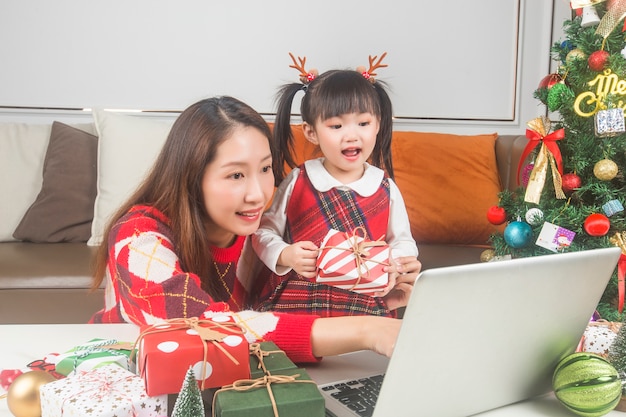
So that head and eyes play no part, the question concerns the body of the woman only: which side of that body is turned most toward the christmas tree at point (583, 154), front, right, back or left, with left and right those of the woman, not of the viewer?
left

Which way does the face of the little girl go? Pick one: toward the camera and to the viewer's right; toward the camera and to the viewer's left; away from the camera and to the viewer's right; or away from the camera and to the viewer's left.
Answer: toward the camera and to the viewer's right

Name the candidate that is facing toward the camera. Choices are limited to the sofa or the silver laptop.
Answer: the sofa

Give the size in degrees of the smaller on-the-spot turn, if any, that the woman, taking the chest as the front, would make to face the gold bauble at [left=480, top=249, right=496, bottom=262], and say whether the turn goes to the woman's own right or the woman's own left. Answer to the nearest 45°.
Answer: approximately 90° to the woman's own left

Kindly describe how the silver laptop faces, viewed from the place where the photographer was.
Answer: facing away from the viewer and to the left of the viewer

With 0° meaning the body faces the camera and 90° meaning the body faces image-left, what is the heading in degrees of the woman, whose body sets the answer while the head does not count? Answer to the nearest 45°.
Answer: approximately 315°

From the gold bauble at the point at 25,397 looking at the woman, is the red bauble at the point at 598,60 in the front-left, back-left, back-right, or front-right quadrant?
front-right

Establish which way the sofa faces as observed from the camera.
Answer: facing the viewer

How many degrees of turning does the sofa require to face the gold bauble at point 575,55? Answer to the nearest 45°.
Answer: approximately 90° to its left

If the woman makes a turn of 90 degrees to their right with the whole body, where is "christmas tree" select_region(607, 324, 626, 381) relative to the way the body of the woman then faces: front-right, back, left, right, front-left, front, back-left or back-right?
left

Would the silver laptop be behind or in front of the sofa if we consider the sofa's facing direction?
in front

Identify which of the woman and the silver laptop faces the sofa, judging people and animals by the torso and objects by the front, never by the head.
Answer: the silver laptop

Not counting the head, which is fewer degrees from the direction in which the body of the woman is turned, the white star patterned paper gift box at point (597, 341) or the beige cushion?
the white star patterned paper gift box

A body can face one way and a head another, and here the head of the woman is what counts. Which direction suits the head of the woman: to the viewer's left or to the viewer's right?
to the viewer's right

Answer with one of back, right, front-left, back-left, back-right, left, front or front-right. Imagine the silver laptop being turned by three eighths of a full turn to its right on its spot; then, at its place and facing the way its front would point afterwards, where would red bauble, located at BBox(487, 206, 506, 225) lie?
left
